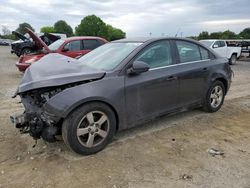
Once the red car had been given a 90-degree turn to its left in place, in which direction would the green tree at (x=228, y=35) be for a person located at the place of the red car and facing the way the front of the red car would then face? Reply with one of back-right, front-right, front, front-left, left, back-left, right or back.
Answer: left

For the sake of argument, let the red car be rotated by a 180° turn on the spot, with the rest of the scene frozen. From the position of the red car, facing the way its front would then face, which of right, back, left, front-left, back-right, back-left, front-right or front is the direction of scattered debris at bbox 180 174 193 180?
back-right

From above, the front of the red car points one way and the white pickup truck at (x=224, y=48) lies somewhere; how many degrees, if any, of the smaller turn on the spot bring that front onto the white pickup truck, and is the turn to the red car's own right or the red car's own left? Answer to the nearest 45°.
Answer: approximately 180°

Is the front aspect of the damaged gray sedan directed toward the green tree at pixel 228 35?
no

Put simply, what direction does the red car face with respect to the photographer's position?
facing the viewer and to the left of the viewer

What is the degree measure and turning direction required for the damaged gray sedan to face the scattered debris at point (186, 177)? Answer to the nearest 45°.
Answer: approximately 90° to its left

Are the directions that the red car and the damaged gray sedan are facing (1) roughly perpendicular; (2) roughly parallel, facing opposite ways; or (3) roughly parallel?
roughly parallel

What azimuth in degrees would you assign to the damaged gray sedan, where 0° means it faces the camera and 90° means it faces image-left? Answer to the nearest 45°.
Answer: approximately 45°

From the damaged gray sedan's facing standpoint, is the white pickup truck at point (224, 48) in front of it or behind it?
behind

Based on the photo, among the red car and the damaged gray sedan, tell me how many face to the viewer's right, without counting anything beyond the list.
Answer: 0

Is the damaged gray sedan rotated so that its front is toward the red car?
no
